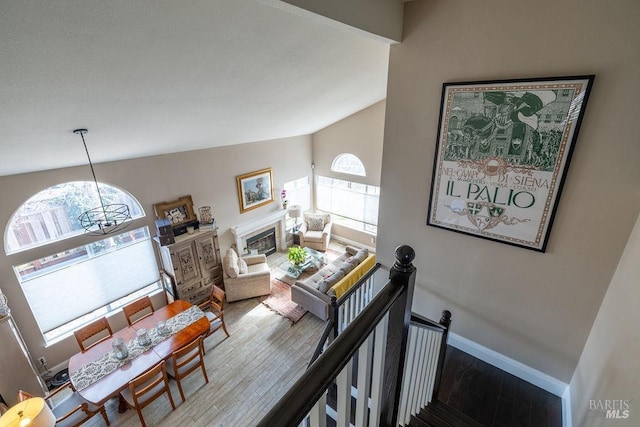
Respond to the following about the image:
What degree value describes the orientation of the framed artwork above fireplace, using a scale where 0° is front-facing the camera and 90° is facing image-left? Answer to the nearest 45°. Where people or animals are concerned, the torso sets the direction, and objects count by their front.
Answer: approximately 315°

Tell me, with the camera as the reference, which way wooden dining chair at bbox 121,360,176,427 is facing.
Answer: facing away from the viewer and to the left of the viewer

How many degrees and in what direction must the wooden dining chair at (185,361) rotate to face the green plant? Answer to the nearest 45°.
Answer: approximately 90° to its right

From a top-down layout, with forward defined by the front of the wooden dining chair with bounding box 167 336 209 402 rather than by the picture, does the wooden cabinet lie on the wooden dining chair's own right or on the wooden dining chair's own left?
on the wooden dining chair's own right

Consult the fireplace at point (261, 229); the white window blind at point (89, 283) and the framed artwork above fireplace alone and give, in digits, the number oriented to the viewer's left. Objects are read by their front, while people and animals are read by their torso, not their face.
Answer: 0

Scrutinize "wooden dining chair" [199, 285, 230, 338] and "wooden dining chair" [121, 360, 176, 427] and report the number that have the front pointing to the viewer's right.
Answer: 0

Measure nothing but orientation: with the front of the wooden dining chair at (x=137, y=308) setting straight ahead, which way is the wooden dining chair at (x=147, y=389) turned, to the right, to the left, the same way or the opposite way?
the opposite way

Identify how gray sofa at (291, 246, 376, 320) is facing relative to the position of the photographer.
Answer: facing away from the viewer and to the left of the viewer

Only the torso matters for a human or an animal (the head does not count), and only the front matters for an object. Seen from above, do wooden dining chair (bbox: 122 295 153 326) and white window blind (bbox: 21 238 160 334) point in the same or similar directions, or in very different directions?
same or similar directions

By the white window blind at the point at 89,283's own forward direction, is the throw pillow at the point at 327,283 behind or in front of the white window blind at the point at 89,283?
in front

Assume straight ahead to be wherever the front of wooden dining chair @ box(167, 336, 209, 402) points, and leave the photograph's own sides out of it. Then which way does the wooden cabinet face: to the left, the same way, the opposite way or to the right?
the opposite way

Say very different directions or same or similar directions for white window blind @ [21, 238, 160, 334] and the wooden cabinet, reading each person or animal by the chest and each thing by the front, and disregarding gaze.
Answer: same or similar directions

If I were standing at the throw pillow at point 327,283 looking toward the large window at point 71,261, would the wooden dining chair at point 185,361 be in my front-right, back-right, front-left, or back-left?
front-left

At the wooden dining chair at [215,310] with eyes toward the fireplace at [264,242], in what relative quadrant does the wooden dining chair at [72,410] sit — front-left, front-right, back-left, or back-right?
back-left

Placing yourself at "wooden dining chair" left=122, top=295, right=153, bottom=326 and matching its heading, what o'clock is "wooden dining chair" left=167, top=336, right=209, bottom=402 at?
"wooden dining chair" left=167, top=336, right=209, bottom=402 is roughly at 1 o'clock from "wooden dining chair" left=122, top=295, right=153, bottom=326.

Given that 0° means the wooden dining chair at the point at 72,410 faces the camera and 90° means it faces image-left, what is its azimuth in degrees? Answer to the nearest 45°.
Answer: approximately 225°
